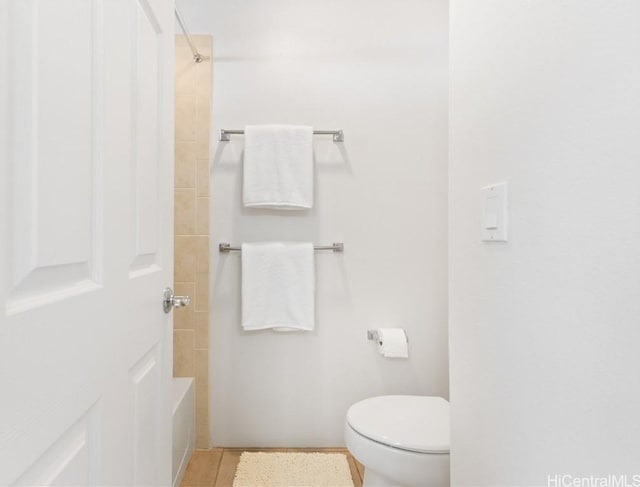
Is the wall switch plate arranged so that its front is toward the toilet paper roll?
no

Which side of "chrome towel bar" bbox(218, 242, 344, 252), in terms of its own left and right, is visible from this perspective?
front

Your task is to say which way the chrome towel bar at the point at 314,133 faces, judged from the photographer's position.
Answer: facing the viewer

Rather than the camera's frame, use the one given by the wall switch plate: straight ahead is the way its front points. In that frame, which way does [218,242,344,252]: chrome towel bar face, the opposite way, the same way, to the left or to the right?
to the left

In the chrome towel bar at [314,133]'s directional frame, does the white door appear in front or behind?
in front

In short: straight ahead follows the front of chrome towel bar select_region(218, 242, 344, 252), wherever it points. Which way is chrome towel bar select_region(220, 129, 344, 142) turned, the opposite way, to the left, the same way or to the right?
the same way

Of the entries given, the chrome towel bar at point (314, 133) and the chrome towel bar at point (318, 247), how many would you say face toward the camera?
2

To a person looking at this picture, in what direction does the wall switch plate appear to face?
facing the viewer and to the left of the viewer

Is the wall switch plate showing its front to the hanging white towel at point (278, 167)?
no

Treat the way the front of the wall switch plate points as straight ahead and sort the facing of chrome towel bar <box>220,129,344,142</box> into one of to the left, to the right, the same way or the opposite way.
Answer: to the left
